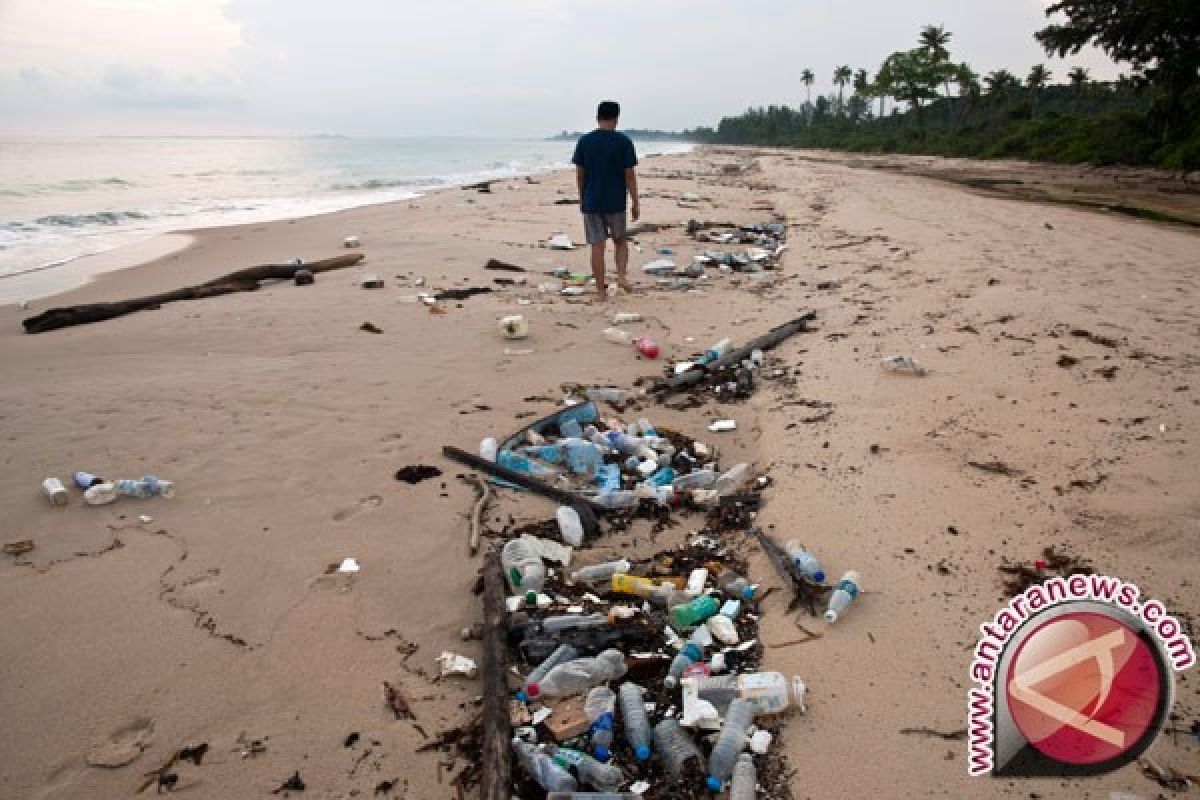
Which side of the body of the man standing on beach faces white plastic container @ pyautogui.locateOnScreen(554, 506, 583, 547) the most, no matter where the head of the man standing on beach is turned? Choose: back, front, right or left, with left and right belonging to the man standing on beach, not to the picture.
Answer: back

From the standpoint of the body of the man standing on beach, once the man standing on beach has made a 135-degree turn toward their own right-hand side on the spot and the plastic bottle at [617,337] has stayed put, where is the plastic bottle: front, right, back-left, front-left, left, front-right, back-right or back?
front-right

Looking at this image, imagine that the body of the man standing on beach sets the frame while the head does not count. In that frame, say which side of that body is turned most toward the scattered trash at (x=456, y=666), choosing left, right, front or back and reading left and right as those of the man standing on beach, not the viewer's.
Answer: back

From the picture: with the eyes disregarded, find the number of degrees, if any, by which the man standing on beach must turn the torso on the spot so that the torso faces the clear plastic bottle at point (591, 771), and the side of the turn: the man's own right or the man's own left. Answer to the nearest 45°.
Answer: approximately 180°

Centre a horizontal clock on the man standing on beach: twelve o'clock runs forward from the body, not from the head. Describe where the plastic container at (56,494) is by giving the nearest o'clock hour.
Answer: The plastic container is roughly at 7 o'clock from the man standing on beach.

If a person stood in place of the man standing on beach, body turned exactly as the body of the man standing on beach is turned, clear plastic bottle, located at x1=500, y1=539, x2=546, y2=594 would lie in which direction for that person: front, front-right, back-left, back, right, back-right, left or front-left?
back

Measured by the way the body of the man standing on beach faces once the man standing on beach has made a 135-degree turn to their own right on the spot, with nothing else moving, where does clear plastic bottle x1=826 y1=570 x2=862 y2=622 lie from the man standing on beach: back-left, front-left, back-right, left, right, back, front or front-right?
front-right

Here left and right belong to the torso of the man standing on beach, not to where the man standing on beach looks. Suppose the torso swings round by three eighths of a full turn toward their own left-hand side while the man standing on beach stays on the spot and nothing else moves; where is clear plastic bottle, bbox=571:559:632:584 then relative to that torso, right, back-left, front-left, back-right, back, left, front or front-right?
front-left

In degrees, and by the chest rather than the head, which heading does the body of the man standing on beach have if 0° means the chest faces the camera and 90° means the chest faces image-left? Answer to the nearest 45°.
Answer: approximately 180°

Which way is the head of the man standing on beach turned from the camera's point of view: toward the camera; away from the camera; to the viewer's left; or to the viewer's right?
away from the camera

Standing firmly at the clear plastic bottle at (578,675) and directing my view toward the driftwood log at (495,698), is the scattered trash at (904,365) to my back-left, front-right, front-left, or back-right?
back-right

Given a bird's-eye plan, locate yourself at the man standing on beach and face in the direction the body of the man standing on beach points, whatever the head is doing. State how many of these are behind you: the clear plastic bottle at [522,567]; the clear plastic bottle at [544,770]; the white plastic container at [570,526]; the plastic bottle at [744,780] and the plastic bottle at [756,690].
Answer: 5

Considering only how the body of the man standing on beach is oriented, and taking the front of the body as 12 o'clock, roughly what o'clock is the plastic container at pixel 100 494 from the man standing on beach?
The plastic container is roughly at 7 o'clock from the man standing on beach.

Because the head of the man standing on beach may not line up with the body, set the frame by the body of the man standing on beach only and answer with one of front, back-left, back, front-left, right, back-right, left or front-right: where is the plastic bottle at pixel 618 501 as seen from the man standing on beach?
back

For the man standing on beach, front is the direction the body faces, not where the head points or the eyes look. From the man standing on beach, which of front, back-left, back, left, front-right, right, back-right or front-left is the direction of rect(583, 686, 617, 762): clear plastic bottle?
back

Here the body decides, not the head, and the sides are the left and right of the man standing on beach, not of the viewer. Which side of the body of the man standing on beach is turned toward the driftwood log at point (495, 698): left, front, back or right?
back

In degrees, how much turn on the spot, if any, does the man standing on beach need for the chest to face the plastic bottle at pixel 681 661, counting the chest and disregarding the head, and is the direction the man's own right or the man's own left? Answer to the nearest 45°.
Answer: approximately 180°
